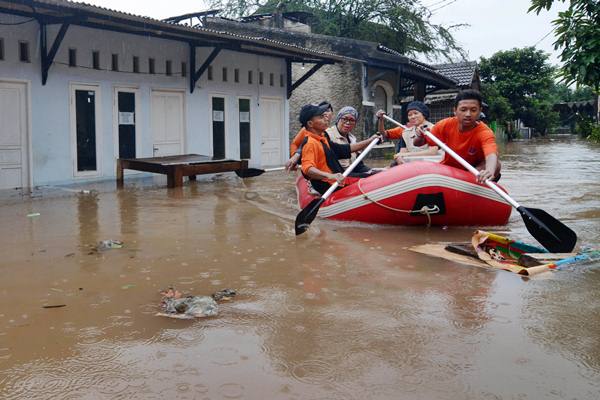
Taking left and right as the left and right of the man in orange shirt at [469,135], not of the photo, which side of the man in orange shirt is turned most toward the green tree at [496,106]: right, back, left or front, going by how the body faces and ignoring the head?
back

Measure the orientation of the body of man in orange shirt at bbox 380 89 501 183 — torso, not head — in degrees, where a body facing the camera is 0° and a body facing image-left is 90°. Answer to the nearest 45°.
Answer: approximately 0°

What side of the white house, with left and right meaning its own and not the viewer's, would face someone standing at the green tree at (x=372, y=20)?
left

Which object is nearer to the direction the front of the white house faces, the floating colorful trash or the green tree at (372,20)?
the floating colorful trash

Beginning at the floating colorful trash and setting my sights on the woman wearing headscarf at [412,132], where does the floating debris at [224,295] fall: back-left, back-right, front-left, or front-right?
back-left

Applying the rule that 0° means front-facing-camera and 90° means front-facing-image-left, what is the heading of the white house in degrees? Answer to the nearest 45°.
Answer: approximately 315°
